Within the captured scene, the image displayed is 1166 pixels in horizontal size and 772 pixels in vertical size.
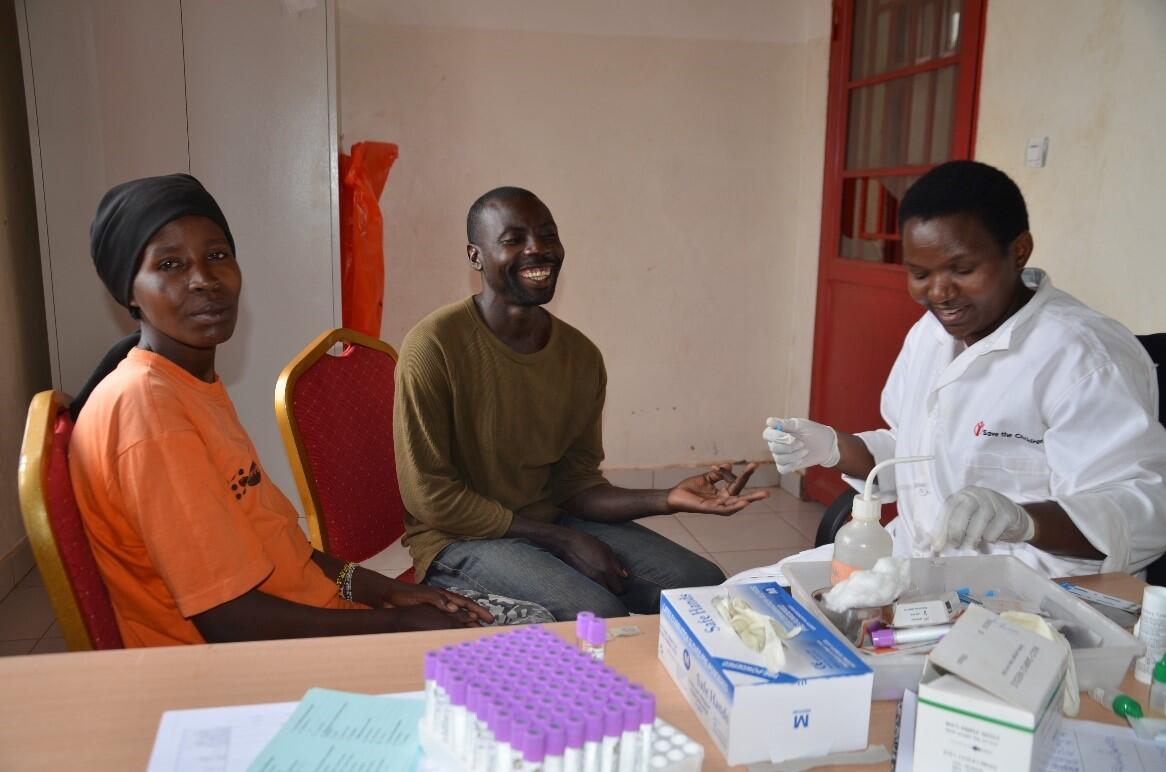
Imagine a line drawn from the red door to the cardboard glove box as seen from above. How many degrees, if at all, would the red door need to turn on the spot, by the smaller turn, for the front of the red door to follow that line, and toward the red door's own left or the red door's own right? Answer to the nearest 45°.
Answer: approximately 45° to the red door's own left

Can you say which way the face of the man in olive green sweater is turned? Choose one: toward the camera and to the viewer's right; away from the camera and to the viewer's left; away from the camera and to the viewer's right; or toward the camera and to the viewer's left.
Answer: toward the camera and to the viewer's right

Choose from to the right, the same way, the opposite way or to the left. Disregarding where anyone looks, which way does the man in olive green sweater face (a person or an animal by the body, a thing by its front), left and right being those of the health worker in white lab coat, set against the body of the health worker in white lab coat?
to the left

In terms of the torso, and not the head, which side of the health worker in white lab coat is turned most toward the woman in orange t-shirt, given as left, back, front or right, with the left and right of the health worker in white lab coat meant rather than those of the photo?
front

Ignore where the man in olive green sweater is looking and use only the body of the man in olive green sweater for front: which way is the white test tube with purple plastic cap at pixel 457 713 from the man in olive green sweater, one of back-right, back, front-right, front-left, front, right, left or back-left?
front-right

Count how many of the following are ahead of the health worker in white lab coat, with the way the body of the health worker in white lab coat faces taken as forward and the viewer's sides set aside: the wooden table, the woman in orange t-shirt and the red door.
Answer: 2

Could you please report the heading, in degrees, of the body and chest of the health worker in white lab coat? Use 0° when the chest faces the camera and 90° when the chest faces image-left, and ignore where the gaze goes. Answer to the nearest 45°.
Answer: approximately 45°

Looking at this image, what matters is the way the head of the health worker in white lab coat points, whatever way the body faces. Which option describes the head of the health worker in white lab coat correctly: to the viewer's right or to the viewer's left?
to the viewer's left

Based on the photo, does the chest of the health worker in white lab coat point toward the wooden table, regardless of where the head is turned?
yes

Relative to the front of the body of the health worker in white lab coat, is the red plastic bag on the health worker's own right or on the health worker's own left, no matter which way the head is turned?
on the health worker's own right
